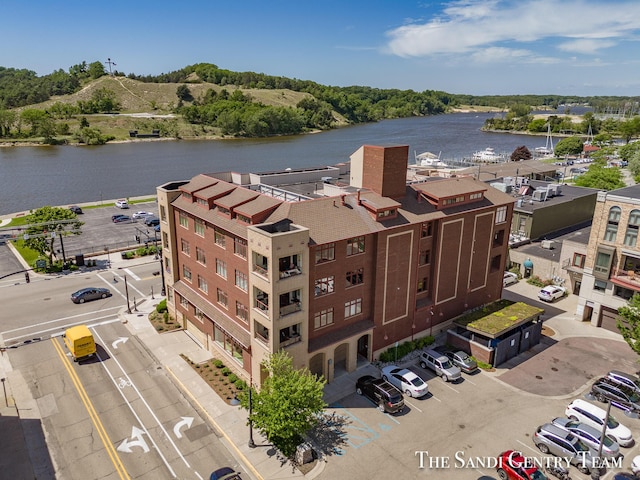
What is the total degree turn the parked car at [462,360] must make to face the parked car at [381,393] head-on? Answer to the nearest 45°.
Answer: approximately 90° to its left

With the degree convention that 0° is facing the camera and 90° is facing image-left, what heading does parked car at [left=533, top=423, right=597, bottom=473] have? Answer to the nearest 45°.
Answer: approximately 315°

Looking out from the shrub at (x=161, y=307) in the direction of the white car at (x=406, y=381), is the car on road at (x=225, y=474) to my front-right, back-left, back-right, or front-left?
front-right

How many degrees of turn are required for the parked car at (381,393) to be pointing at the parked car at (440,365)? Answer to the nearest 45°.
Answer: approximately 90° to its right

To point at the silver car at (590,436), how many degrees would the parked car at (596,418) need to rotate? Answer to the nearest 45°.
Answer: approximately 45° to its right

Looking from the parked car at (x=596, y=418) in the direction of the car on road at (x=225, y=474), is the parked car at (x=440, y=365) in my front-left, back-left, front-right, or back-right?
front-right

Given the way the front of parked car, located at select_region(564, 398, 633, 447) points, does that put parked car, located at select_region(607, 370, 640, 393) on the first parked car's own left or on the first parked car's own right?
on the first parked car's own left

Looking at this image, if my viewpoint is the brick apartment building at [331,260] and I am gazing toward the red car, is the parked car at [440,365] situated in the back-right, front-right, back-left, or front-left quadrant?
front-left

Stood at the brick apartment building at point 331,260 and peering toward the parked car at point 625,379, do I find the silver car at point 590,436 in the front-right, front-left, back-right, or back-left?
front-right

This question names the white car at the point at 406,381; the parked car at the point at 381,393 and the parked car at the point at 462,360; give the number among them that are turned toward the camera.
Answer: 0

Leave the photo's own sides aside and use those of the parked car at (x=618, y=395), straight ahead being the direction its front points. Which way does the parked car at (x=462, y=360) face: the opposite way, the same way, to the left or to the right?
the opposite way

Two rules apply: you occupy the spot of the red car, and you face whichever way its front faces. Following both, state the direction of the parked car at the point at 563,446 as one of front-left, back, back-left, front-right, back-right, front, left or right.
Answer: left

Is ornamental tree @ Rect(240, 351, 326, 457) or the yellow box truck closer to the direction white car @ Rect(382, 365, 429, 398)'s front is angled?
the yellow box truck

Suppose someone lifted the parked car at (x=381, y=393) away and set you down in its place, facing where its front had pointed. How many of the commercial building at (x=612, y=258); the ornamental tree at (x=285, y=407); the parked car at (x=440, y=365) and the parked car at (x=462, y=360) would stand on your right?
3

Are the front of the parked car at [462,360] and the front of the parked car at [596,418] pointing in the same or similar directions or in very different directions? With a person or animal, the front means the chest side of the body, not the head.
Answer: very different directions

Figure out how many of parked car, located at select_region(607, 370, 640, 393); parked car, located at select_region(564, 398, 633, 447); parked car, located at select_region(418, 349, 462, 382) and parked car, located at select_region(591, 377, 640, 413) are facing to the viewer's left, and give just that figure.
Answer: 0

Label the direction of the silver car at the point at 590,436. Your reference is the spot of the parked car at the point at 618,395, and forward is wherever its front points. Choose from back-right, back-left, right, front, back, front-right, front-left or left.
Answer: front-right
